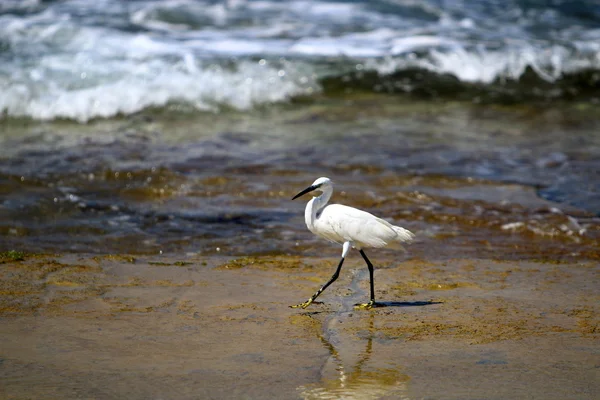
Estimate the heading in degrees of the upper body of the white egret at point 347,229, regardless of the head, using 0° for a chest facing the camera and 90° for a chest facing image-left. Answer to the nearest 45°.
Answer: approximately 90°
